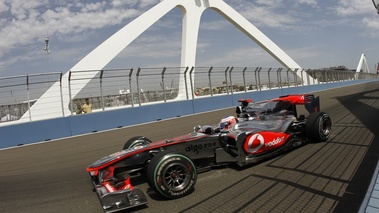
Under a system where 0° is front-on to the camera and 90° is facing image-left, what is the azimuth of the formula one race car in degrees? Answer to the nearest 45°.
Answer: approximately 45°

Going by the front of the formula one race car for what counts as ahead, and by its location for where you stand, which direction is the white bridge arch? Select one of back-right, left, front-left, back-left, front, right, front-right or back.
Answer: back-right

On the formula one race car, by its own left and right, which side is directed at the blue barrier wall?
right
